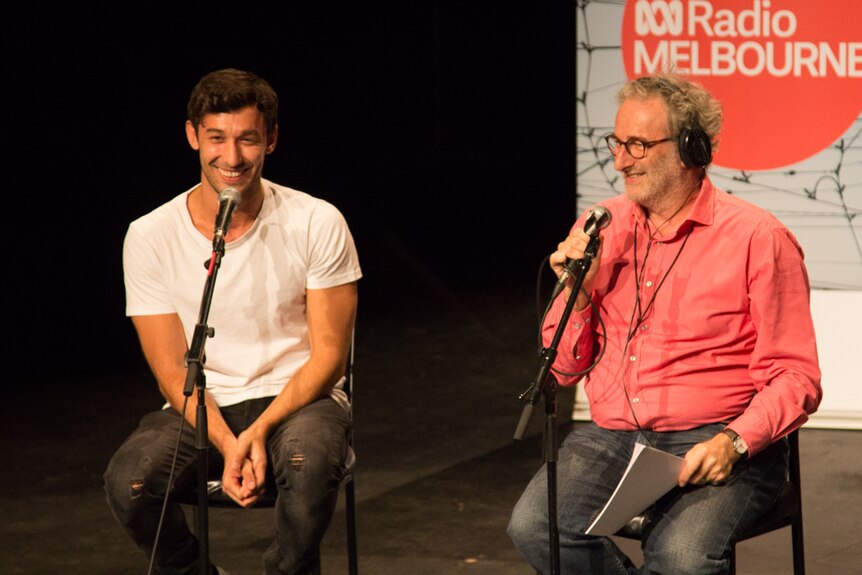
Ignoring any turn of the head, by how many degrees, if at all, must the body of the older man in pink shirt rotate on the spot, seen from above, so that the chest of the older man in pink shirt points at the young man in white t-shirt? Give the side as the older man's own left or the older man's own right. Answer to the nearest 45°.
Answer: approximately 45° to the older man's own right

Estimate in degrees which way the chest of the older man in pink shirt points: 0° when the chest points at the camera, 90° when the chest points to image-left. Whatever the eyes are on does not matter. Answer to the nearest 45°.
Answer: approximately 45°

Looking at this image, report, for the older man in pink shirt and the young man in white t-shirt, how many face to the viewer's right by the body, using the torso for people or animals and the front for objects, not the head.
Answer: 0

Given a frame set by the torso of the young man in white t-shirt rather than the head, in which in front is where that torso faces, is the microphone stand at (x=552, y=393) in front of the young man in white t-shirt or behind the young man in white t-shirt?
in front

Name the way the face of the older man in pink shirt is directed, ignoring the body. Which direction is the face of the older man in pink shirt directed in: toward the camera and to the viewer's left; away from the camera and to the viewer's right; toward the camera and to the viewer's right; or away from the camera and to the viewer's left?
toward the camera and to the viewer's left

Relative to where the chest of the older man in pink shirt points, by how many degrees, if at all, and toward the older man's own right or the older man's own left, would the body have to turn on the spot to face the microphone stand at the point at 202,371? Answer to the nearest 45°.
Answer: approximately 45° to the older man's own right

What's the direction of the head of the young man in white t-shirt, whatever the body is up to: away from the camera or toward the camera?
toward the camera

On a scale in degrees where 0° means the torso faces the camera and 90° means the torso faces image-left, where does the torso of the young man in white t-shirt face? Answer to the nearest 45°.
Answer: approximately 0°
